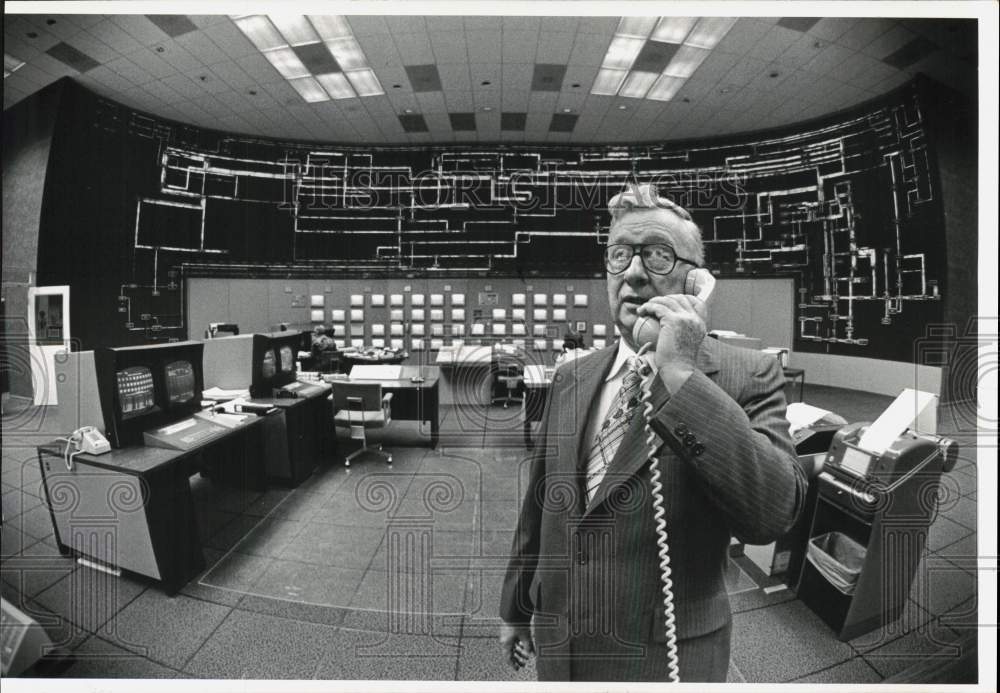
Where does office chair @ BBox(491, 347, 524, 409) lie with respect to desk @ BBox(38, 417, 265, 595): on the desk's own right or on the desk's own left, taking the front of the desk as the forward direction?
on the desk's own left

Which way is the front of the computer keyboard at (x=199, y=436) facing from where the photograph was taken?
facing the viewer and to the right of the viewer

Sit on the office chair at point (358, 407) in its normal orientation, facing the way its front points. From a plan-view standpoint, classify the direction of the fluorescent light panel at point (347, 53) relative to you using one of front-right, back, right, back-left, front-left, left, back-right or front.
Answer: back-right
